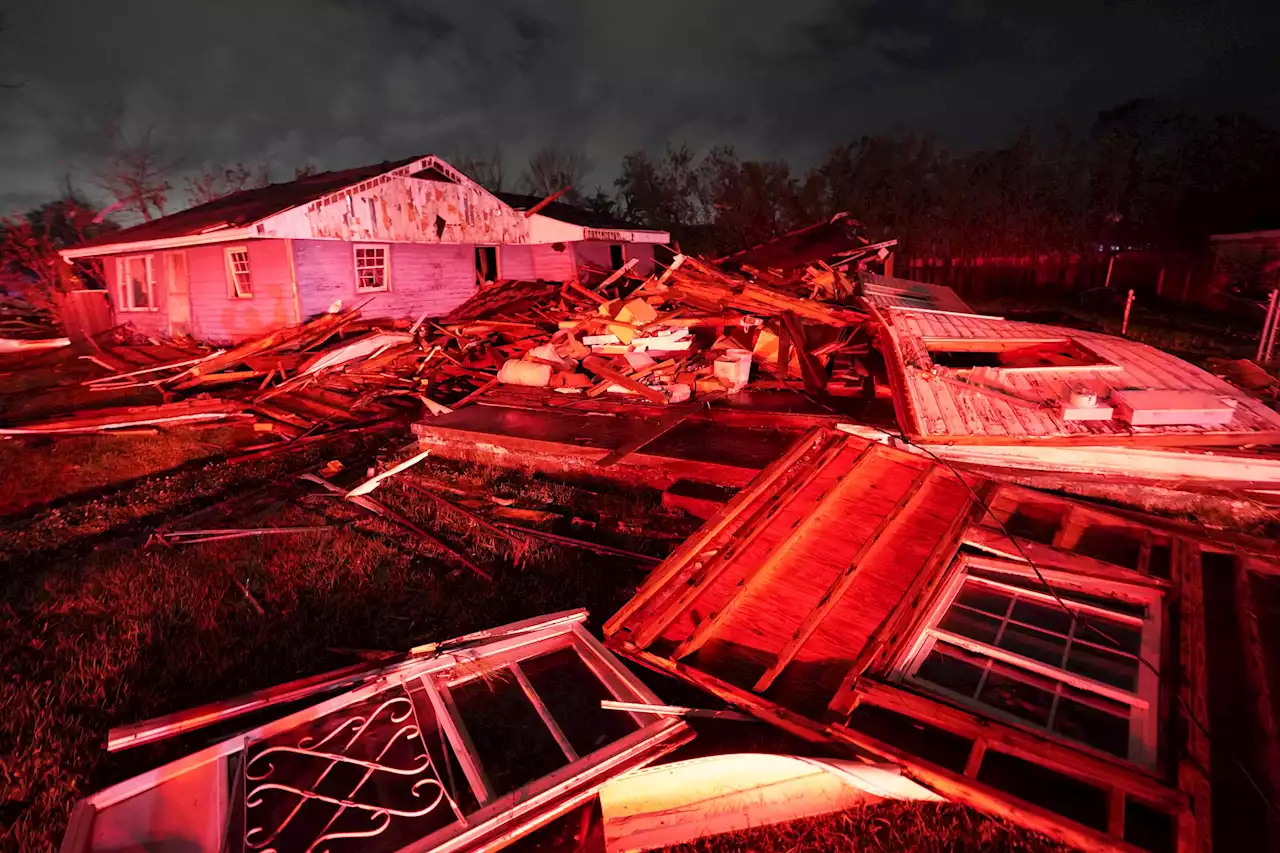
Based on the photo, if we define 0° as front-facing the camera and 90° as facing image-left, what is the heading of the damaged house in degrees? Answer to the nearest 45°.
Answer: approximately 45°

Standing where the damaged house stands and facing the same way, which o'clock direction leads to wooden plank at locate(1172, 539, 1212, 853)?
The wooden plank is roughly at 10 o'clock from the damaged house.

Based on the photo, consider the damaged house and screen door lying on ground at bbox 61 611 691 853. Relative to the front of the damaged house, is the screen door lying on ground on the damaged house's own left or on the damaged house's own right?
on the damaged house's own left

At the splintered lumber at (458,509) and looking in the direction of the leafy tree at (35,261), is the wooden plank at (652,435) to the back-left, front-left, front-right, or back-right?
back-right

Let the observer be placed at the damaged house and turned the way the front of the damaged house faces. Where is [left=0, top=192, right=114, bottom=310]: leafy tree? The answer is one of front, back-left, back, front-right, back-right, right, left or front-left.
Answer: right

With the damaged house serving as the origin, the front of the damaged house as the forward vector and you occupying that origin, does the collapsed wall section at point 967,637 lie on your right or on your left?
on your left

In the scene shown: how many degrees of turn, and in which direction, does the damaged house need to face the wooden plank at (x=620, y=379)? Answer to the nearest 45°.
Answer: approximately 90° to its left

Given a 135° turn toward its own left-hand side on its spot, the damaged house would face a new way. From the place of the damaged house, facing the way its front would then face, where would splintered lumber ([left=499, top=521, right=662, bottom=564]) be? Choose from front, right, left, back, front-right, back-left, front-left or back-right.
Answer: right

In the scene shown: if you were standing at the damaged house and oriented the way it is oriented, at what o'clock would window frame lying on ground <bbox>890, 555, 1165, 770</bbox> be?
The window frame lying on ground is roughly at 10 o'clock from the damaged house.
